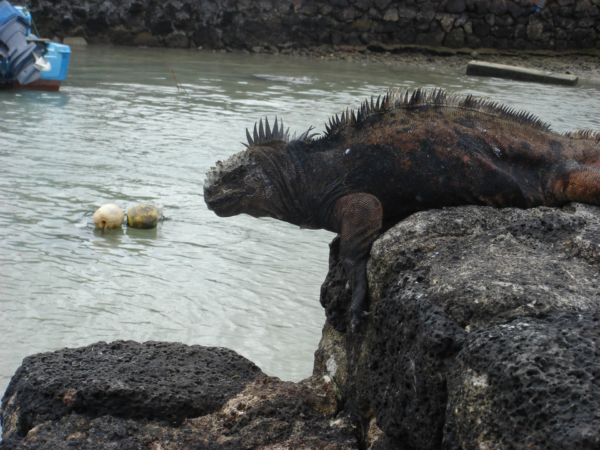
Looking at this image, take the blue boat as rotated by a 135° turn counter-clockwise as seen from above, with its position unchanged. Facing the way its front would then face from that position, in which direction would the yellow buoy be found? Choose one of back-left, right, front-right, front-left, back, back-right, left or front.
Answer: front

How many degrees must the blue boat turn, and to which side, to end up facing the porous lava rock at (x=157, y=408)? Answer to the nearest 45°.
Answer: approximately 135° to its left

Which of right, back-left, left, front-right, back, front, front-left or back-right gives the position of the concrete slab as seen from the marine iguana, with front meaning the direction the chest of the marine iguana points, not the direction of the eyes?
right

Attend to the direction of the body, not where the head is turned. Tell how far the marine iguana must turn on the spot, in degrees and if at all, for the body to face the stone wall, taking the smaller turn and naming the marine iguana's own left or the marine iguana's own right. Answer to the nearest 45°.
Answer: approximately 90° to the marine iguana's own right

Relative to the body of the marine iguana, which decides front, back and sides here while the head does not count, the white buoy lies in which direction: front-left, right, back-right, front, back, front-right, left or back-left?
front-right

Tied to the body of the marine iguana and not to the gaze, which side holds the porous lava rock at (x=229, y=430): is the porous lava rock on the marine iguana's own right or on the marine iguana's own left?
on the marine iguana's own left

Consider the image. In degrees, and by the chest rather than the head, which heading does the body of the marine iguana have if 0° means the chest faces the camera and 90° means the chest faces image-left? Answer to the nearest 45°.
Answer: approximately 90°

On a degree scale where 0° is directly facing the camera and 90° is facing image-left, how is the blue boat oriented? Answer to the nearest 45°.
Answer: approximately 135°

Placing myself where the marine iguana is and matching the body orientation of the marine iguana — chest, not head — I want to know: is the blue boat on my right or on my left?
on my right
